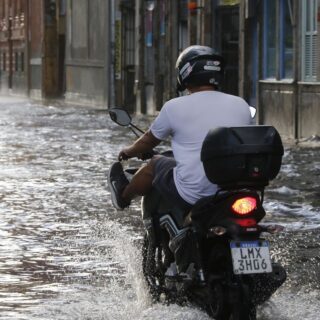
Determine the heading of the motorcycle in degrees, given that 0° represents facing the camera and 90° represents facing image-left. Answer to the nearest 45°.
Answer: approximately 135°

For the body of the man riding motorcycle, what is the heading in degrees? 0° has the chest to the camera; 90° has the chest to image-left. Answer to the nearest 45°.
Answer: approximately 135°

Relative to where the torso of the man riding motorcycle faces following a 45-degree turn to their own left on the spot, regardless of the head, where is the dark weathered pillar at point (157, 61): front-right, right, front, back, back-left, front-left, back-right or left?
right

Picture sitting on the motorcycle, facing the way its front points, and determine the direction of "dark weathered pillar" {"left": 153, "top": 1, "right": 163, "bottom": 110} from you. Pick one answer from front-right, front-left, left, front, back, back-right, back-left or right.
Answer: front-right

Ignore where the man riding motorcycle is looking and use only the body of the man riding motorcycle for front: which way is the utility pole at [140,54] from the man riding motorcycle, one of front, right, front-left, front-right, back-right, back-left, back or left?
front-right

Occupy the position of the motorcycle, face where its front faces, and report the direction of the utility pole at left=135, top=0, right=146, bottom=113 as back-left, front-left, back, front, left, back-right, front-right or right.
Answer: front-right
